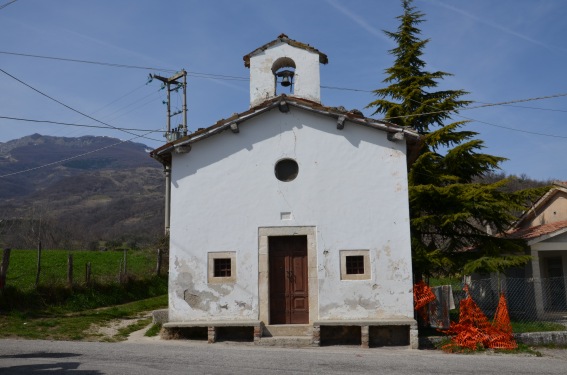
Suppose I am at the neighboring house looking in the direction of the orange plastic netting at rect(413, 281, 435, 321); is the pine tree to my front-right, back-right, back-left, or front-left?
front-right

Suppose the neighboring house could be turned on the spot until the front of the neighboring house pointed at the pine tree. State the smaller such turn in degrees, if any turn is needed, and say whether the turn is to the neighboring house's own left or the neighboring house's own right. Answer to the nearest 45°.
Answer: approximately 45° to the neighboring house's own right

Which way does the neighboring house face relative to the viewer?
toward the camera

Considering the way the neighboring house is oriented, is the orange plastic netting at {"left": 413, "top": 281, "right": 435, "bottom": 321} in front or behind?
in front
